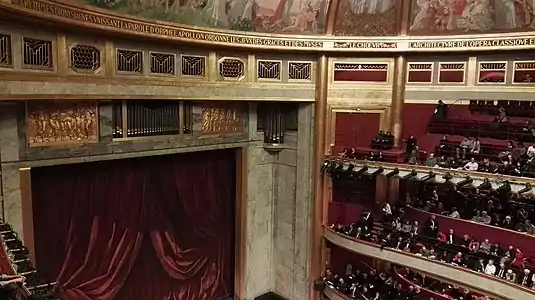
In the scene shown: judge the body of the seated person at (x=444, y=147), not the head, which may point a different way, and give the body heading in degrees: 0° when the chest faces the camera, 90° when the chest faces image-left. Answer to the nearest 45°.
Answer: approximately 45°

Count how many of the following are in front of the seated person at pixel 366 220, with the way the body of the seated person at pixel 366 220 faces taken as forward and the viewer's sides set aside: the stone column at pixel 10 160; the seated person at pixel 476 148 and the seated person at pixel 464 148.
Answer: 1

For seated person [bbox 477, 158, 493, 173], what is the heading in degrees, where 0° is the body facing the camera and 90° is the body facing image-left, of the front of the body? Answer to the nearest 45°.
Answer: approximately 45°

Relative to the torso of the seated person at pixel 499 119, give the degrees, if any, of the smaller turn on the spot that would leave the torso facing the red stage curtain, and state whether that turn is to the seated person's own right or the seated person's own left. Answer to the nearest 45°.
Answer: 0° — they already face it

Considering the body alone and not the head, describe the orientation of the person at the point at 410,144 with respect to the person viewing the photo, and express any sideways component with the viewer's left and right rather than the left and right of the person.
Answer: facing the viewer and to the left of the viewer

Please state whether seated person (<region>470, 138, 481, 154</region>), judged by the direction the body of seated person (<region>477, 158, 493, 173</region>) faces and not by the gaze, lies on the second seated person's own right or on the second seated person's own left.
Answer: on the second seated person's own right
